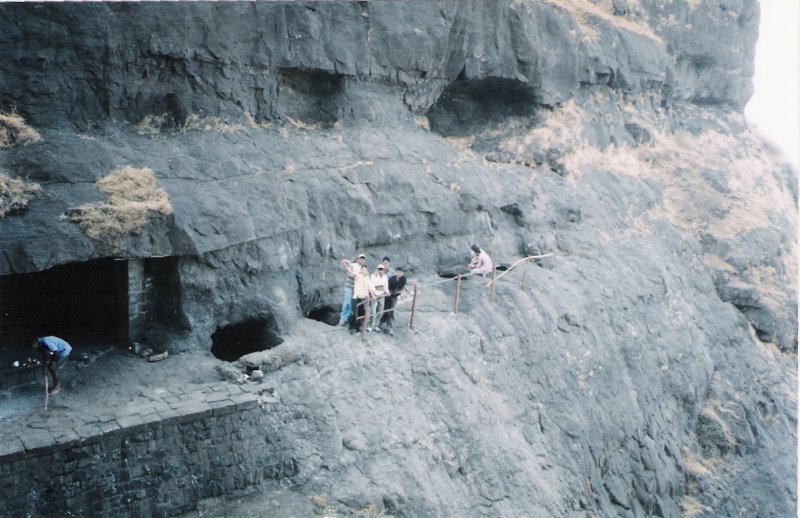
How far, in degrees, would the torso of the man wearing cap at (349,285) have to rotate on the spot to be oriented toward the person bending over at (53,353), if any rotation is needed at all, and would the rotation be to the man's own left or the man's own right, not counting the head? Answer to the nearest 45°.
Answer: approximately 135° to the man's own right

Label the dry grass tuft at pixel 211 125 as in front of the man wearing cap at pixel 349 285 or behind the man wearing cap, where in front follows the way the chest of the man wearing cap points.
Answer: behind

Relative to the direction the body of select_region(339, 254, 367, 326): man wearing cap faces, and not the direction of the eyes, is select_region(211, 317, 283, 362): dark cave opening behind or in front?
in front

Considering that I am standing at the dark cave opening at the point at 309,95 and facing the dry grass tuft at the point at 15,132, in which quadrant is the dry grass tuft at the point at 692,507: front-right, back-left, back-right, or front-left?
back-left
